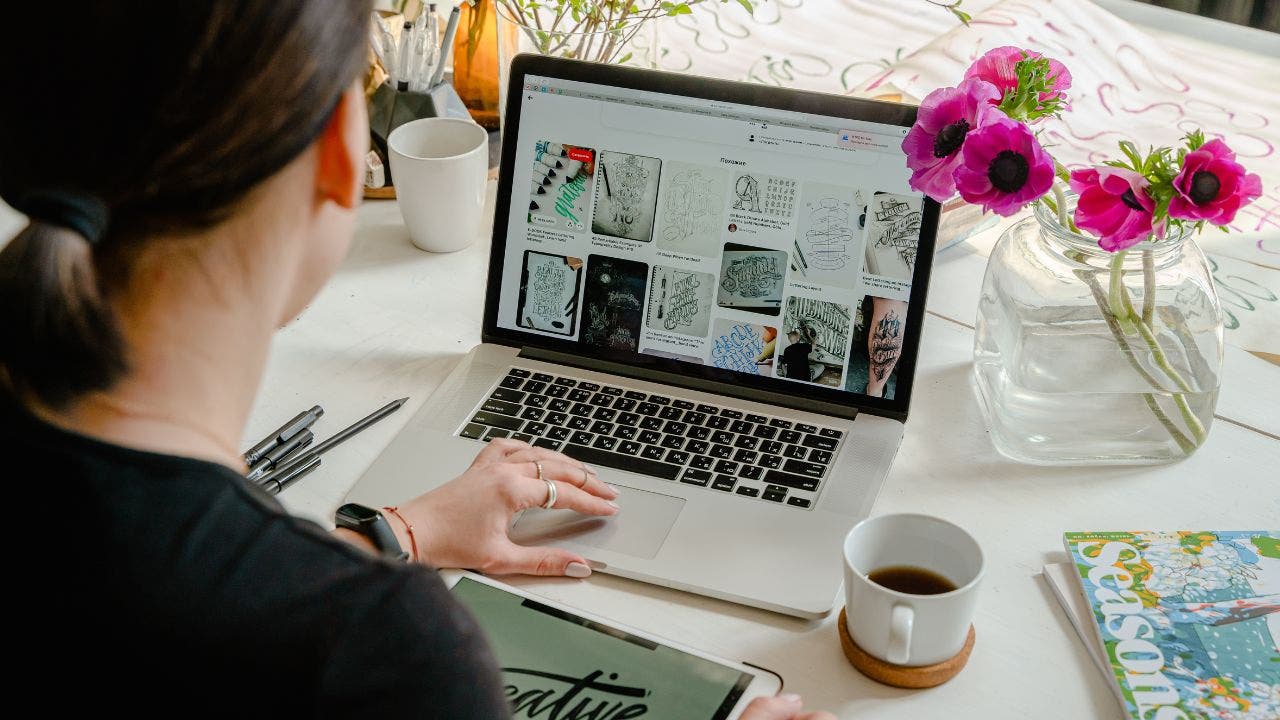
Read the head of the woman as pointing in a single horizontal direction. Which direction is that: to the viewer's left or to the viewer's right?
to the viewer's right

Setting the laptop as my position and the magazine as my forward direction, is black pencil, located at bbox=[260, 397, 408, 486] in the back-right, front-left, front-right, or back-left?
back-right

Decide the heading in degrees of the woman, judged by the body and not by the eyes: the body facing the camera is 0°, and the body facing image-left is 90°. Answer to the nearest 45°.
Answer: approximately 225°
